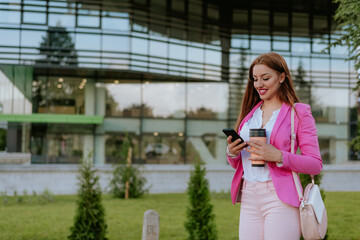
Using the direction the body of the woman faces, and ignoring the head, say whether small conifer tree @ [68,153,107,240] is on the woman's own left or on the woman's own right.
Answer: on the woman's own right

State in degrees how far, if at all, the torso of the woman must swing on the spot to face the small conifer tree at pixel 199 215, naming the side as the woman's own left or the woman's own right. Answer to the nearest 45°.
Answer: approximately 135° to the woman's own right

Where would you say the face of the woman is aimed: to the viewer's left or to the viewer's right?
to the viewer's left

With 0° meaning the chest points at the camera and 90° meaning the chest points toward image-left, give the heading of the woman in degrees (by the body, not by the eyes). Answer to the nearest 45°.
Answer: approximately 45°
